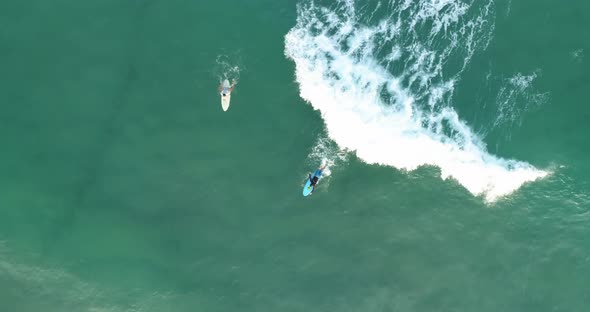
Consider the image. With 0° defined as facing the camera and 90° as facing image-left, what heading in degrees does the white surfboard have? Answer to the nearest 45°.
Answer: approximately 0°

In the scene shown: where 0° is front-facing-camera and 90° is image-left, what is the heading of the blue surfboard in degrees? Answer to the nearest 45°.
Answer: approximately 45°

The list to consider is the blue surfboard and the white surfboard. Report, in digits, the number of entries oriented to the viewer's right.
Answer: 0
